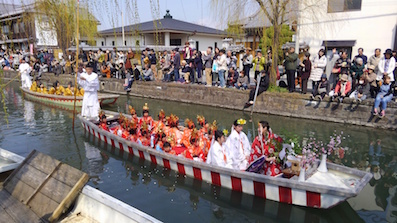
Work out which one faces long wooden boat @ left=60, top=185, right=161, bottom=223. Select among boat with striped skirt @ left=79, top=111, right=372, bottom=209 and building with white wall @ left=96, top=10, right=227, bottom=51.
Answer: the building with white wall

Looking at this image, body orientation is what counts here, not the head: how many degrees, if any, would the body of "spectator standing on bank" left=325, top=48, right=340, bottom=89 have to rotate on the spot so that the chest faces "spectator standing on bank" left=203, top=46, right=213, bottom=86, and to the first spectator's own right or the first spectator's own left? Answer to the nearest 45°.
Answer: approximately 45° to the first spectator's own right

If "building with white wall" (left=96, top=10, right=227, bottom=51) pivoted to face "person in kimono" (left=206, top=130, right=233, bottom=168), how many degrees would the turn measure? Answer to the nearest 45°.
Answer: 0° — it already faces them

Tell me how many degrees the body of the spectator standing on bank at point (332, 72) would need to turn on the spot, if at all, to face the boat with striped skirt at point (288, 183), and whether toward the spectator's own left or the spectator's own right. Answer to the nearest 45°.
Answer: approximately 45° to the spectator's own left

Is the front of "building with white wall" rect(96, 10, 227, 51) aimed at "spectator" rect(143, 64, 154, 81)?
yes

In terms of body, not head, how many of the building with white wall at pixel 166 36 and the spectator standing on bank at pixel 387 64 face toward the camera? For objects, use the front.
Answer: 2

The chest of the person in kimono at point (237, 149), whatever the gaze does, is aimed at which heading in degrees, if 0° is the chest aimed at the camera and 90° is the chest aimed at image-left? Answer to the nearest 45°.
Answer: approximately 315°

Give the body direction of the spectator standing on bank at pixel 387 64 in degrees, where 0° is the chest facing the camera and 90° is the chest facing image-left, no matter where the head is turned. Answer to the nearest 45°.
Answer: approximately 0°

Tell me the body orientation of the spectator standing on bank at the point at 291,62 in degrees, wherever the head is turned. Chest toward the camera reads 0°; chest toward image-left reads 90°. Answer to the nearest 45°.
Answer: approximately 45°

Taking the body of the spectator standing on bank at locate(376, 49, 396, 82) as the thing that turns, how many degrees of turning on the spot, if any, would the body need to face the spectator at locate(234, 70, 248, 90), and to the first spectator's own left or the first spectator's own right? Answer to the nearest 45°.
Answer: approximately 90° to the first spectator's own right

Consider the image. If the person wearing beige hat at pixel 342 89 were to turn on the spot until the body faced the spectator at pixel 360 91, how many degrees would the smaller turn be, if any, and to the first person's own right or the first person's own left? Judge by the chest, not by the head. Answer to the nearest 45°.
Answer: approximately 135° to the first person's own left

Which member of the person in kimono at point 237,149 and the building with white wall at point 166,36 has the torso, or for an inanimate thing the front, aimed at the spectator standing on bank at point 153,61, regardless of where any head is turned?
the building with white wall
